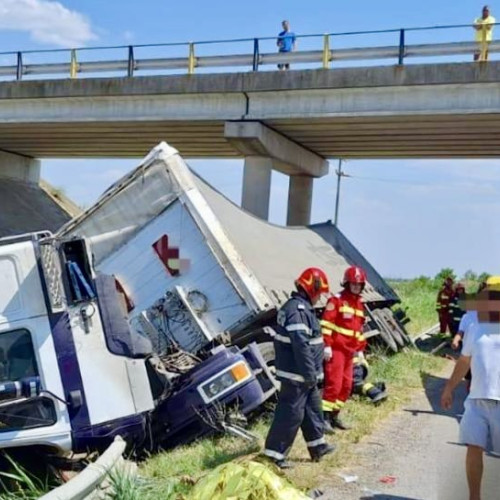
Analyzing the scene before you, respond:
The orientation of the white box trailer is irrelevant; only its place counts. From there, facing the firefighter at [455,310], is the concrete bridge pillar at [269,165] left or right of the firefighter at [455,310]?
left

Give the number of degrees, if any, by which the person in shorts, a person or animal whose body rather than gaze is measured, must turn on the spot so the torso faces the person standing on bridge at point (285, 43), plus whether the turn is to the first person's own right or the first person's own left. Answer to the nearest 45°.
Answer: approximately 180°

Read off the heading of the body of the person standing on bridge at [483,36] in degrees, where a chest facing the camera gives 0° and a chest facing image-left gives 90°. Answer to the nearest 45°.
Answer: approximately 0°

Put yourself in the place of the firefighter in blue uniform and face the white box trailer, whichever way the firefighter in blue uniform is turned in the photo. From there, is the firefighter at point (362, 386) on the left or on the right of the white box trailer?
right

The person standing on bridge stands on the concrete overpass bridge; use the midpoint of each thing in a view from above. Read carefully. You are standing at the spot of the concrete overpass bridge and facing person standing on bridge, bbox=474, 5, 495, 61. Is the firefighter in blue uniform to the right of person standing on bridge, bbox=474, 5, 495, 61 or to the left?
right
